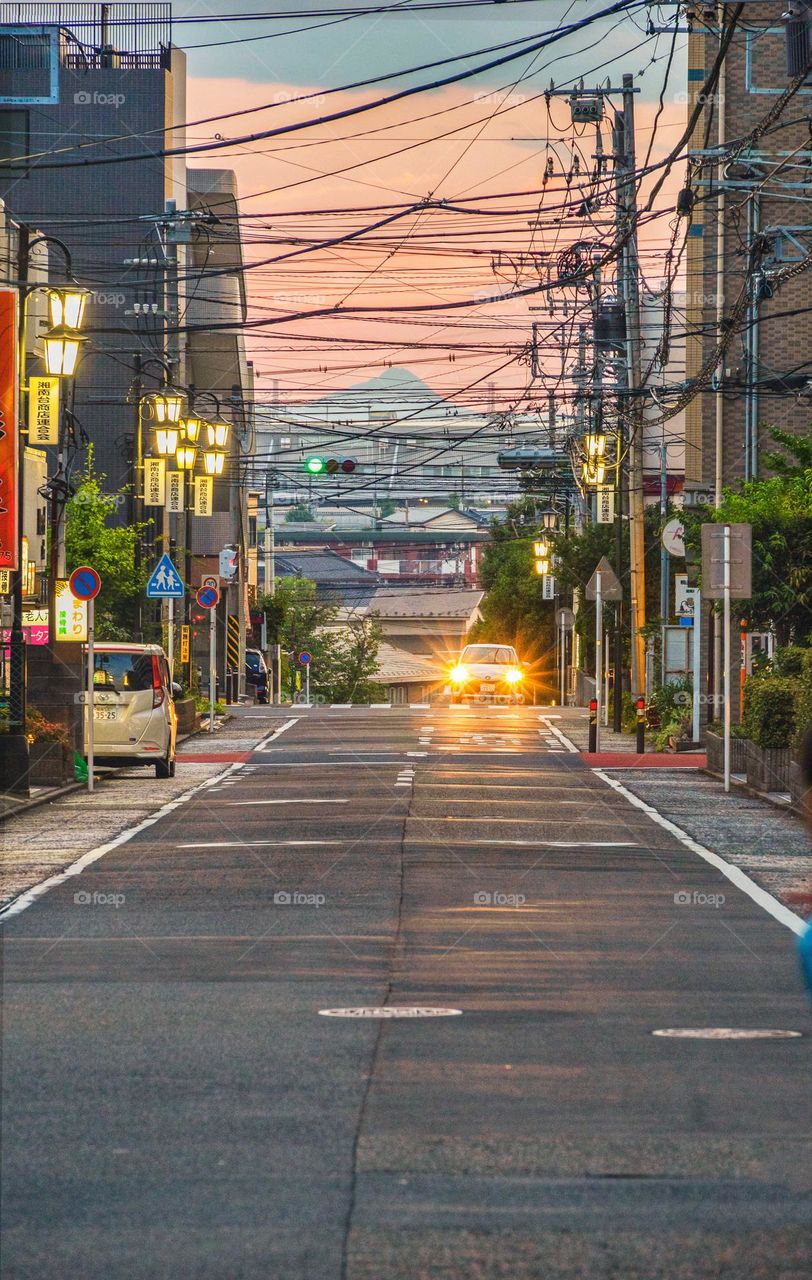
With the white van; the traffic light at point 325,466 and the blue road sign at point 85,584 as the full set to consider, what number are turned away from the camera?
1

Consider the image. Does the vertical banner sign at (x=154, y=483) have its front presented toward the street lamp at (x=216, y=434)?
no

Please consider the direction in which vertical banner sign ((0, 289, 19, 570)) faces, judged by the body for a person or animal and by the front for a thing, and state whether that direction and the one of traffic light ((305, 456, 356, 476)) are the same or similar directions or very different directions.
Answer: same or similar directions

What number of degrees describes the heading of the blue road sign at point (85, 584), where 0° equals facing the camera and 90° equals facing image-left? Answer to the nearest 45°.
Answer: approximately 0°

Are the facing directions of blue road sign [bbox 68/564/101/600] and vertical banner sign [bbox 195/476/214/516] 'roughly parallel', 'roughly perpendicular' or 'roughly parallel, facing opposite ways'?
roughly parallel

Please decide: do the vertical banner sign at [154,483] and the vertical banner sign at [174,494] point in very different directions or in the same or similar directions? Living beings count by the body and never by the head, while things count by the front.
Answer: same or similar directions

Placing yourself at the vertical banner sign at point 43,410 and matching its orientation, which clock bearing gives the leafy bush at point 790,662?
The leafy bush is roughly at 10 o'clock from the vertical banner sign.

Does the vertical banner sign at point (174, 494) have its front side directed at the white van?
yes

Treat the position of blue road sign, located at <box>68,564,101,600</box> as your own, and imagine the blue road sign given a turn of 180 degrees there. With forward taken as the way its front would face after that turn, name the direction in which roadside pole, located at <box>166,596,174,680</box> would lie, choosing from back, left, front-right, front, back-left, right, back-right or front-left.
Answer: front

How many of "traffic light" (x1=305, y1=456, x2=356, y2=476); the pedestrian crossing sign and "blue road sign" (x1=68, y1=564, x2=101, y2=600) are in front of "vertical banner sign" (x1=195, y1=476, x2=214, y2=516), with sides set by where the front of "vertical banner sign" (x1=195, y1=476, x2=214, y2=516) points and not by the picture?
2

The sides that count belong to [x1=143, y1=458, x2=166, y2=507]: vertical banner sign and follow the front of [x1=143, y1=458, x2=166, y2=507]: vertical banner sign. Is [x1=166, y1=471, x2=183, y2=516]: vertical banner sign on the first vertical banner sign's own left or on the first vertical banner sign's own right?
on the first vertical banner sign's own left

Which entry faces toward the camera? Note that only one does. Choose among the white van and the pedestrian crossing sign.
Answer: the pedestrian crossing sign

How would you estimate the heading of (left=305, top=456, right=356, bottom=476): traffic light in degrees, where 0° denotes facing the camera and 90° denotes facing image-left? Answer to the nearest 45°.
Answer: approximately 0°

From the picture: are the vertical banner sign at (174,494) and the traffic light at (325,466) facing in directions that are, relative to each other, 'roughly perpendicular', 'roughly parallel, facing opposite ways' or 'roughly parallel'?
roughly parallel

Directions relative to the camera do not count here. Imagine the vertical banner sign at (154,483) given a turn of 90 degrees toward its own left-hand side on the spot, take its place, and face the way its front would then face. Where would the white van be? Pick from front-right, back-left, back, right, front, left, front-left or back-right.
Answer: right

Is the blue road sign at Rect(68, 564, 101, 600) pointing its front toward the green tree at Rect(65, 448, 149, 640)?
no

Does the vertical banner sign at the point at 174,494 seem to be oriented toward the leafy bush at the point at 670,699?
no

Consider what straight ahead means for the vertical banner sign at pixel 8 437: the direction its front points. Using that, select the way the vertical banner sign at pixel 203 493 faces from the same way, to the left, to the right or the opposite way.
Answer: the same way

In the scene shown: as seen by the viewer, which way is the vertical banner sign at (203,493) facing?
toward the camera

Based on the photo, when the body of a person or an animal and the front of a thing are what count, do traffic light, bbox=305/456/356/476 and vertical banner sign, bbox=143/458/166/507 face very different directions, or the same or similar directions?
same or similar directions

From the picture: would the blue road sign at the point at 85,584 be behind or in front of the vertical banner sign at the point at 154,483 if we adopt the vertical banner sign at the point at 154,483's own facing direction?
in front
